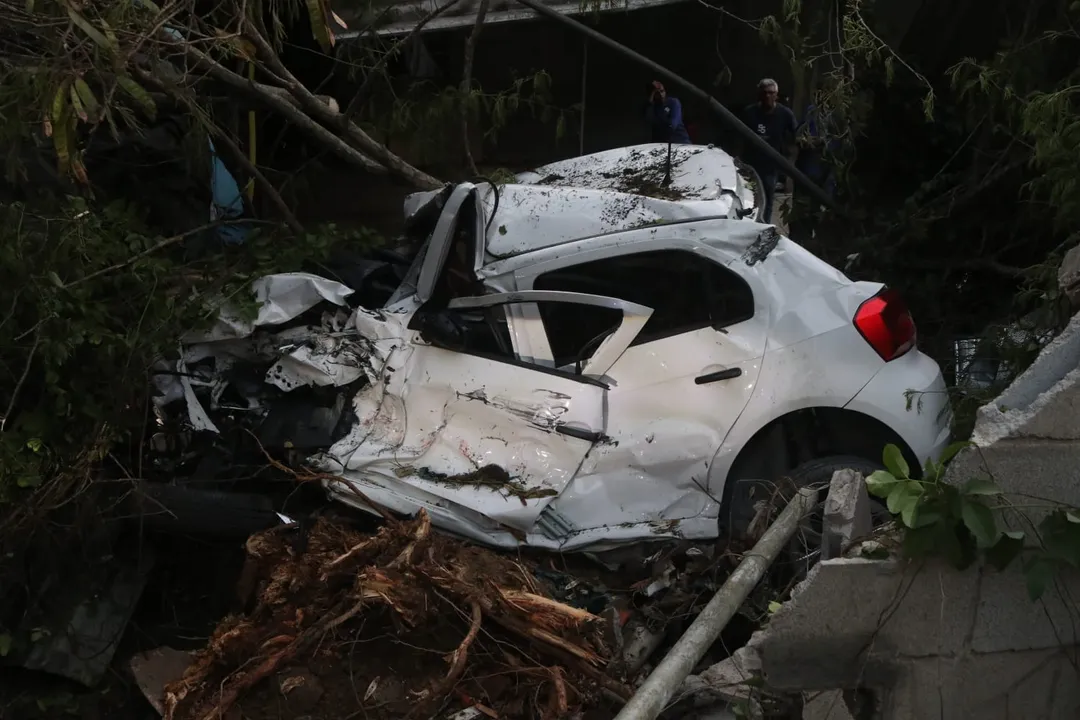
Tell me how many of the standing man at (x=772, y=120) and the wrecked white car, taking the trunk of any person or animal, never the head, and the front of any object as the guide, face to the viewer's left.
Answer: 1

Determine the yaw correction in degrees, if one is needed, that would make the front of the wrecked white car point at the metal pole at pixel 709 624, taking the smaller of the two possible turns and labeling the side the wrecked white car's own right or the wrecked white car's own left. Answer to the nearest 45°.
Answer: approximately 90° to the wrecked white car's own left

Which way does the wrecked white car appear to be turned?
to the viewer's left

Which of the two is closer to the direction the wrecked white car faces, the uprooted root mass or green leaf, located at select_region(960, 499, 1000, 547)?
the uprooted root mass

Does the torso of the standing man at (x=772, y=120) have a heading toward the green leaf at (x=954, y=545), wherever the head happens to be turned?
yes

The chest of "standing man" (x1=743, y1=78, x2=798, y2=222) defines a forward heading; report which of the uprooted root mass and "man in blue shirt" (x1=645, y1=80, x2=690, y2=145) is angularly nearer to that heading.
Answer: the uprooted root mass

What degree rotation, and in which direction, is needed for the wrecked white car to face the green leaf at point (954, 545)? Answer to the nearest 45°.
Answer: approximately 90° to its left

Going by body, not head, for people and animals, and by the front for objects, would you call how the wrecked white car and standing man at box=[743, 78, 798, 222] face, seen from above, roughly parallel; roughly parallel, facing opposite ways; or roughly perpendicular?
roughly perpendicular

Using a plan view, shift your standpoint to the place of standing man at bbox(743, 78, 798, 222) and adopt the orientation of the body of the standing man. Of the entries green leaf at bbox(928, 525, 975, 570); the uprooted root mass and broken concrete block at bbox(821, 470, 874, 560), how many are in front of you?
3

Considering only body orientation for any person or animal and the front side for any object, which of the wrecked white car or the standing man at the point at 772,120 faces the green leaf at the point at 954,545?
the standing man

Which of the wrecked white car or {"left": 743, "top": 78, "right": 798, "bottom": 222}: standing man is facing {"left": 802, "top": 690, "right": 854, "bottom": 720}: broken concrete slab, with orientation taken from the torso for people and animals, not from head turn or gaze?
the standing man

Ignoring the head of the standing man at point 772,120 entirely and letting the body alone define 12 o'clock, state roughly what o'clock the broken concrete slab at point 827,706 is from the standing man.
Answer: The broken concrete slab is roughly at 12 o'clock from the standing man.
